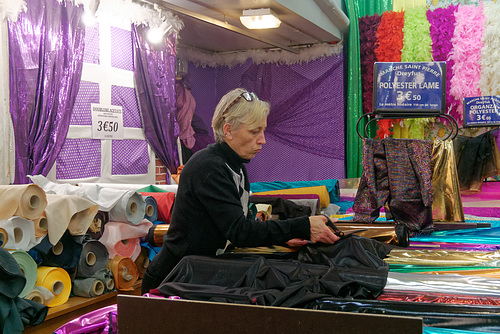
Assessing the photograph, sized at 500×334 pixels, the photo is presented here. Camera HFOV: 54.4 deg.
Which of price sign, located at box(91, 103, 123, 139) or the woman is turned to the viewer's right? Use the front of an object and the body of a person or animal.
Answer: the woman

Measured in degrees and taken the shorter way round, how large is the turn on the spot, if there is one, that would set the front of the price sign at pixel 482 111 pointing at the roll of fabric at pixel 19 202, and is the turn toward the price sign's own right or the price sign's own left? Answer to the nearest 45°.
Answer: approximately 45° to the price sign's own right

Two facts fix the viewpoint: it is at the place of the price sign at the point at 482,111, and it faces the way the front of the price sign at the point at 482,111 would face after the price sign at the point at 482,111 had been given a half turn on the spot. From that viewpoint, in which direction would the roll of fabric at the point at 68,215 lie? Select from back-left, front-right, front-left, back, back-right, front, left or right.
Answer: back-left

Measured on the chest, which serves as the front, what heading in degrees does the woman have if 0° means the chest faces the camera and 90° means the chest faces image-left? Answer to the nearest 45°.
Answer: approximately 270°

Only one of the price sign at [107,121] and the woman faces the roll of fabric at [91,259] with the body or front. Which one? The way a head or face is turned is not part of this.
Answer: the price sign

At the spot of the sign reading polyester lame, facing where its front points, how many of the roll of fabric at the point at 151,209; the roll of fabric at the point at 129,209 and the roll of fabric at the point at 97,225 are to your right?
3

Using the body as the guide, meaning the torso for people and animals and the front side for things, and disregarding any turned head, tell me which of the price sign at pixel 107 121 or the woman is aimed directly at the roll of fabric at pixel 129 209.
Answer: the price sign

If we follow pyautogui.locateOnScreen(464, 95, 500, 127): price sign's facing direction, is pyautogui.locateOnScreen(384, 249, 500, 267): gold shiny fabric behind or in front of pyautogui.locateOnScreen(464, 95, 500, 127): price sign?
in front

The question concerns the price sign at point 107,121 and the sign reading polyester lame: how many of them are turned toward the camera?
2

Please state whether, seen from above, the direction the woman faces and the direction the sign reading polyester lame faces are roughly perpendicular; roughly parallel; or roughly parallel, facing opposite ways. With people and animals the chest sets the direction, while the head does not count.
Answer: roughly perpendicular

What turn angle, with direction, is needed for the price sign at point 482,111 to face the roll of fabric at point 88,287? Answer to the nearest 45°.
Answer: approximately 45° to its right

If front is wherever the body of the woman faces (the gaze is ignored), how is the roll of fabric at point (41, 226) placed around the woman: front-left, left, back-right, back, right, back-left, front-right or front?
back-left

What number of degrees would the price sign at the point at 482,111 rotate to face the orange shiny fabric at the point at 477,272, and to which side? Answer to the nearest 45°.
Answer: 0° — it already faces it
